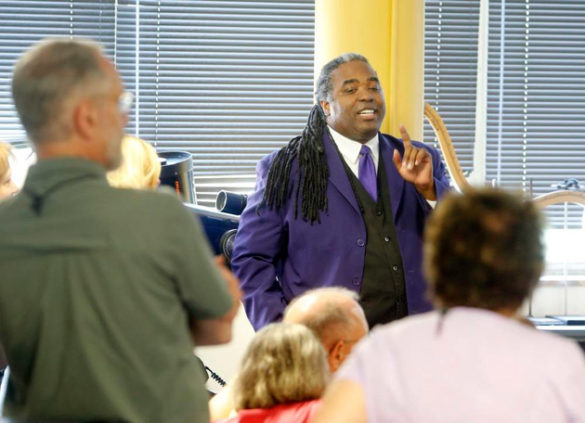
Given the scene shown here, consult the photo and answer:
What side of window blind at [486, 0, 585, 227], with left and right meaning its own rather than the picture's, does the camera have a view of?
front

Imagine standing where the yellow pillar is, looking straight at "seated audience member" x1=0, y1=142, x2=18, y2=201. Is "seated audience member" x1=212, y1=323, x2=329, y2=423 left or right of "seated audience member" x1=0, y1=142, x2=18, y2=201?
left

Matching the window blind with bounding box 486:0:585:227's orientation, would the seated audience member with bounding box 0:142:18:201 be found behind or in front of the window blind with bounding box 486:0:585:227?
in front

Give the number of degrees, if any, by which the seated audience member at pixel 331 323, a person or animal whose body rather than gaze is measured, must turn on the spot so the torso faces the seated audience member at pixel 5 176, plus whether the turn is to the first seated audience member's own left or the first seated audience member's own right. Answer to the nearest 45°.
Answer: approximately 90° to the first seated audience member's own left

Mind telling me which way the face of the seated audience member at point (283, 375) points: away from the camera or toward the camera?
away from the camera

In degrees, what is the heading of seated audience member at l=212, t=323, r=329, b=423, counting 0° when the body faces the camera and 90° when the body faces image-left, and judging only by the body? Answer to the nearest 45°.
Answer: approximately 180°

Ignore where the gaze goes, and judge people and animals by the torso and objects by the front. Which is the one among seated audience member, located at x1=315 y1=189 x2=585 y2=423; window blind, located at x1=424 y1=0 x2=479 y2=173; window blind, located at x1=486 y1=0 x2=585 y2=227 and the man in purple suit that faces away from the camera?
the seated audience member

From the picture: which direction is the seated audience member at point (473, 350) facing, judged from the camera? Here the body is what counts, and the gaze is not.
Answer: away from the camera

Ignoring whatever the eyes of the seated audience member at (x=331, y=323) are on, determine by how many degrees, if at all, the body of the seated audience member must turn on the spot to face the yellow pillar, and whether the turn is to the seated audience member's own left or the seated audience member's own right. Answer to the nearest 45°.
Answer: approximately 45° to the seated audience member's own left

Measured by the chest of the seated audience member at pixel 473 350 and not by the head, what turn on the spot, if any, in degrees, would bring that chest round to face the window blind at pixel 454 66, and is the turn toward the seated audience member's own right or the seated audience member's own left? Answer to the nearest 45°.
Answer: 0° — they already face it

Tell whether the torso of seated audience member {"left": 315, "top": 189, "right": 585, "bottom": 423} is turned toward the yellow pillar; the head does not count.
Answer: yes

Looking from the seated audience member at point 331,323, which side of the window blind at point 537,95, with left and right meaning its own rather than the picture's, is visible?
front

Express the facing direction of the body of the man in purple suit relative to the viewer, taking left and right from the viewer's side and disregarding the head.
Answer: facing the viewer and to the right of the viewer

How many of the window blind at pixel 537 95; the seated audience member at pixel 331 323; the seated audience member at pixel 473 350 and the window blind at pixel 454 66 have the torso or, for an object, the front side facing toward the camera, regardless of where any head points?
2

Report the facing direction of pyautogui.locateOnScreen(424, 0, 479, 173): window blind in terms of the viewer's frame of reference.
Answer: facing the viewer
